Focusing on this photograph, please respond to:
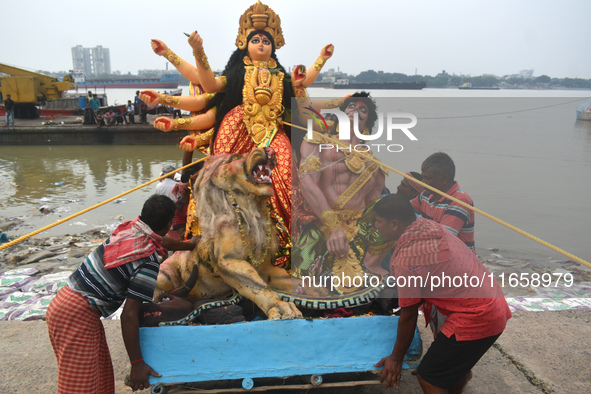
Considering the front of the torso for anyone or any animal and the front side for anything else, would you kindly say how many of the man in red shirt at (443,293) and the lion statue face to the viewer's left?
1

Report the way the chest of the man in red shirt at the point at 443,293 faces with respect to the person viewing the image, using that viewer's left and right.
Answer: facing to the left of the viewer

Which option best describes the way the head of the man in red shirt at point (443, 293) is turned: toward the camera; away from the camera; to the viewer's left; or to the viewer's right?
to the viewer's left

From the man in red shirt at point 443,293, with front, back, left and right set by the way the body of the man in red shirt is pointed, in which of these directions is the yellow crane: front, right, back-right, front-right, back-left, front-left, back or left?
front-right

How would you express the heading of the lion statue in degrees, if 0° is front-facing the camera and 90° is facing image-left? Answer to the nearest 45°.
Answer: approximately 315°

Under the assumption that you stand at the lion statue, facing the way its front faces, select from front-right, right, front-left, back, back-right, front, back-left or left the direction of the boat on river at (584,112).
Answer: left

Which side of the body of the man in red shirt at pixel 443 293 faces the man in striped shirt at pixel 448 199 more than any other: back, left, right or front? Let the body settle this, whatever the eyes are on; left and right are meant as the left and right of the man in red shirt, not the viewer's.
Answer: right

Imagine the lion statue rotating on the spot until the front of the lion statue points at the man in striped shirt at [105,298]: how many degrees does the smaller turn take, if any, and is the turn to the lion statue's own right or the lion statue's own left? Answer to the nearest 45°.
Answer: approximately 90° to the lion statue's own right

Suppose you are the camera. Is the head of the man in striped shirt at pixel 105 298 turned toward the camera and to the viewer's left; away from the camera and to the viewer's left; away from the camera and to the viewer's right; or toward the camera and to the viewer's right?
away from the camera and to the viewer's right

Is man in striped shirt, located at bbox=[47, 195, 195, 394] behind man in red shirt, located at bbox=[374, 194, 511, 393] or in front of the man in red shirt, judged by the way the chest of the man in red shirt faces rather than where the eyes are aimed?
in front
